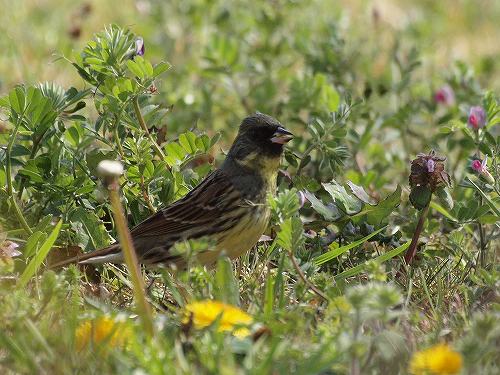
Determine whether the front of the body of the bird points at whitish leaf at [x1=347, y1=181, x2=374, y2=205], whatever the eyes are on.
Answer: yes

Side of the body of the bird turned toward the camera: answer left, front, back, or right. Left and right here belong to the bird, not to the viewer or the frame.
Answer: right

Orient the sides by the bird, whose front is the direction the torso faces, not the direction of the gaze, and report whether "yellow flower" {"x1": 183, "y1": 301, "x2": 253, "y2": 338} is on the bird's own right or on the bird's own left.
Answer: on the bird's own right

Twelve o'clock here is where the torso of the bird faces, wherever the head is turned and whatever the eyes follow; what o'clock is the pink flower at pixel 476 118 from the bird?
The pink flower is roughly at 12 o'clock from the bird.

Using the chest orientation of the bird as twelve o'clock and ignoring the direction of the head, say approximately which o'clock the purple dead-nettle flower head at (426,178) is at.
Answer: The purple dead-nettle flower head is roughly at 1 o'clock from the bird.

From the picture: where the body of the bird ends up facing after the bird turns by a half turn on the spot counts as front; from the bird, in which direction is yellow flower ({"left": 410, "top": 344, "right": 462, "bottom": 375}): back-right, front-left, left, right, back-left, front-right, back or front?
left
